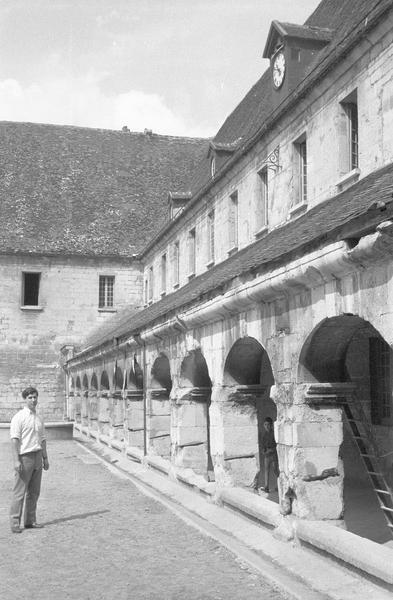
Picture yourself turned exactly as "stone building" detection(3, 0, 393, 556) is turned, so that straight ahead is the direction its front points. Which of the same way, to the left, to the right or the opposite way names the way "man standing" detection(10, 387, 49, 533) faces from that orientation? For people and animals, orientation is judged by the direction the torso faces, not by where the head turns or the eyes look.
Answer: to the left

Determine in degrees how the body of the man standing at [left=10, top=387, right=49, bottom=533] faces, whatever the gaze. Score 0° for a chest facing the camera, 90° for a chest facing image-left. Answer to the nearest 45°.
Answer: approximately 315°

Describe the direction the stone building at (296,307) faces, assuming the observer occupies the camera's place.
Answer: facing the viewer and to the left of the viewer
